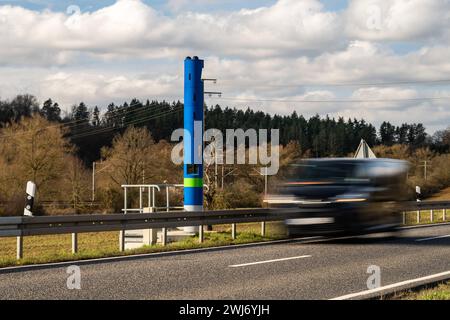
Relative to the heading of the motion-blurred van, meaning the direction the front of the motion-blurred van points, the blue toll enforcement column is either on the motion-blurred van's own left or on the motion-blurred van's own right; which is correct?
on the motion-blurred van's own right

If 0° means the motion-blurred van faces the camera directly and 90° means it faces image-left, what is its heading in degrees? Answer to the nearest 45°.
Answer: approximately 45°
